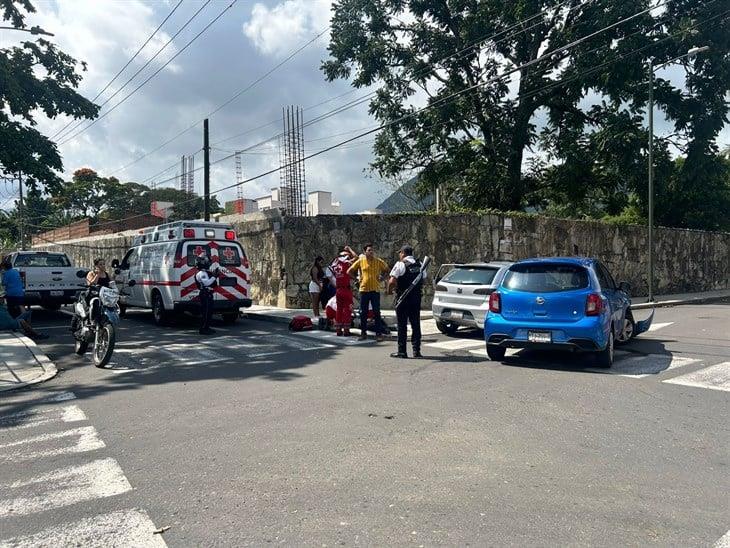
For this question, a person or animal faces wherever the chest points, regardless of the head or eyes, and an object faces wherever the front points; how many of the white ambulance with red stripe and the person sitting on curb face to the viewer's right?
1

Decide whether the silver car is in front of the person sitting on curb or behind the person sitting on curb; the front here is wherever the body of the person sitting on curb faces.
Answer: in front

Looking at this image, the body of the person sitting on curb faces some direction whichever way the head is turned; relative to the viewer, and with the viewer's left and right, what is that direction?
facing to the right of the viewer

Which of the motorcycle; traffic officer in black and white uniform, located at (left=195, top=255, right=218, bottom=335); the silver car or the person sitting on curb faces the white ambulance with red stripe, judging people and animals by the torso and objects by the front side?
the person sitting on curb

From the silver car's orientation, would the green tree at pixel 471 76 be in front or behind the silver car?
in front

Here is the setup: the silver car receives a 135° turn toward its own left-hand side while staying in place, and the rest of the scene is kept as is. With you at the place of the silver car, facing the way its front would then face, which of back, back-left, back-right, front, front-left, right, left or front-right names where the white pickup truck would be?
front

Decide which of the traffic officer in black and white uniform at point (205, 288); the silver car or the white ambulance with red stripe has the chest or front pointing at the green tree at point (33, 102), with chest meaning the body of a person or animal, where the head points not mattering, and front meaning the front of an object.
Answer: the white ambulance with red stripe

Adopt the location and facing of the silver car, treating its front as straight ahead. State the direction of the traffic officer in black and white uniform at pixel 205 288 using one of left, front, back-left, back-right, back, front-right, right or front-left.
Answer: back-left
